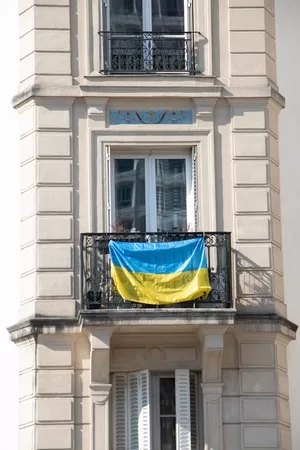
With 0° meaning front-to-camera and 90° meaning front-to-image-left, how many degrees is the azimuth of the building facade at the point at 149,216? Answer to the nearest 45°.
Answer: approximately 0°
